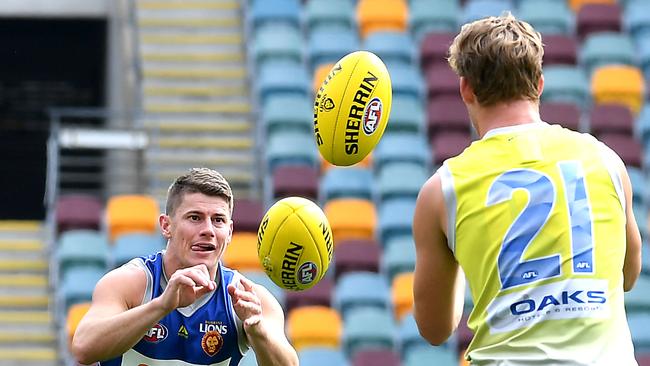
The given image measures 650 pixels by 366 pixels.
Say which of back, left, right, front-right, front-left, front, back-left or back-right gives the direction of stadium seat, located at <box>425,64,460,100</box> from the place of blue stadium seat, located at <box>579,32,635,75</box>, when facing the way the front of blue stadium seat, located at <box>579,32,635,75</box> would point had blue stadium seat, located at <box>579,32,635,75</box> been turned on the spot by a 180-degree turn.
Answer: back-left

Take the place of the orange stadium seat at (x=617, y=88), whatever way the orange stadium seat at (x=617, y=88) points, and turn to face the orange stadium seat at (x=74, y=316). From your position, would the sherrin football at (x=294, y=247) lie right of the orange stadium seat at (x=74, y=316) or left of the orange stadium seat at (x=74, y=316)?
left

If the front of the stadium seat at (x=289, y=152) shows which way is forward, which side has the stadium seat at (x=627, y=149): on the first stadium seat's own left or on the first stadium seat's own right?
on the first stadium seat's own left

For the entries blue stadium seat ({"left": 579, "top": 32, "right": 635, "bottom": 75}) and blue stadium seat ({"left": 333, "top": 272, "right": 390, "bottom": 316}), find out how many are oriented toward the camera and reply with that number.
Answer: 2

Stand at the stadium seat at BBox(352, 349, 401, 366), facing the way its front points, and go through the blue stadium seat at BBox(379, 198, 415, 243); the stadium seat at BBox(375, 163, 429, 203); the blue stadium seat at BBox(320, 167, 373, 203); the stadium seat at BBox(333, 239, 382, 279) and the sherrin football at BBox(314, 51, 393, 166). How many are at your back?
4

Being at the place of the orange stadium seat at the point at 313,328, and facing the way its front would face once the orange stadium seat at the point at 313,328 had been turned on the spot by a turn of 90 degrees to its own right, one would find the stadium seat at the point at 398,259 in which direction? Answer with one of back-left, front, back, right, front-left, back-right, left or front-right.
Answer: back-right

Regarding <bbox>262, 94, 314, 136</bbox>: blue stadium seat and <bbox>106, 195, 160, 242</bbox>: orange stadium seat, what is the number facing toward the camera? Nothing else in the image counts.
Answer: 2

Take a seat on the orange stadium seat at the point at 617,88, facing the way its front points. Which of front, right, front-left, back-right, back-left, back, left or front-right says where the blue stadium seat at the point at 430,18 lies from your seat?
right

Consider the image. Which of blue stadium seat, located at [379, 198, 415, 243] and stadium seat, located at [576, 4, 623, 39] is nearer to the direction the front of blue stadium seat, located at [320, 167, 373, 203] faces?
the blue stadium seat
